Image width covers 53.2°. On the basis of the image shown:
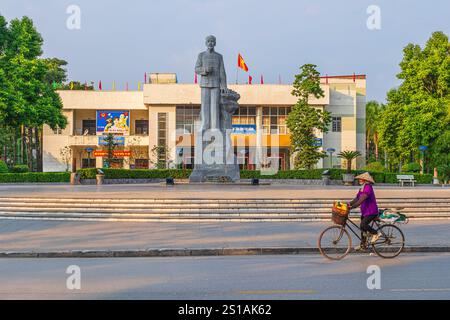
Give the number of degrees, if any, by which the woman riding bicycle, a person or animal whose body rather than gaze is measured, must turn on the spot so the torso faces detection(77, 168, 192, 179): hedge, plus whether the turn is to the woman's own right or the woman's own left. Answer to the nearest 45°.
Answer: approximately 45° to the woman's own right

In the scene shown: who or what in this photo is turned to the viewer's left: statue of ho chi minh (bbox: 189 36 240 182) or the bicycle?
the bicycle

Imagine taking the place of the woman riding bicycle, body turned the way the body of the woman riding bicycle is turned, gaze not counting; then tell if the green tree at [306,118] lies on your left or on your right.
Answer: on your right

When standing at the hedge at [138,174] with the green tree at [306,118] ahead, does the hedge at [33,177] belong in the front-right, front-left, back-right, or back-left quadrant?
back-left

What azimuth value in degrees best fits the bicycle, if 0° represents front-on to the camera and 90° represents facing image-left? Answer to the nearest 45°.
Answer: approximately 90°

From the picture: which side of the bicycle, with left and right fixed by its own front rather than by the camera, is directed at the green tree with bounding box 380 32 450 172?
right

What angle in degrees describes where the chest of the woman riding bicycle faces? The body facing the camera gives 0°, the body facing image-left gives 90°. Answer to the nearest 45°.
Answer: approximately 90°

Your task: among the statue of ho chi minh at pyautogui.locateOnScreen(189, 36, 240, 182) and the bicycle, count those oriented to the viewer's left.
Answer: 1

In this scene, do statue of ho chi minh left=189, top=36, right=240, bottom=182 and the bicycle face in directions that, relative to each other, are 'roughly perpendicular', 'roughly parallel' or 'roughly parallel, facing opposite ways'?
roughly perpendicular

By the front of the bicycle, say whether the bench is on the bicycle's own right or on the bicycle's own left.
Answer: on the bicycle's own right

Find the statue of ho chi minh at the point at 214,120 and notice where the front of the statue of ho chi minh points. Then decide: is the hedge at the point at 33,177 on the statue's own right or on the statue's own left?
on the statue's own right
